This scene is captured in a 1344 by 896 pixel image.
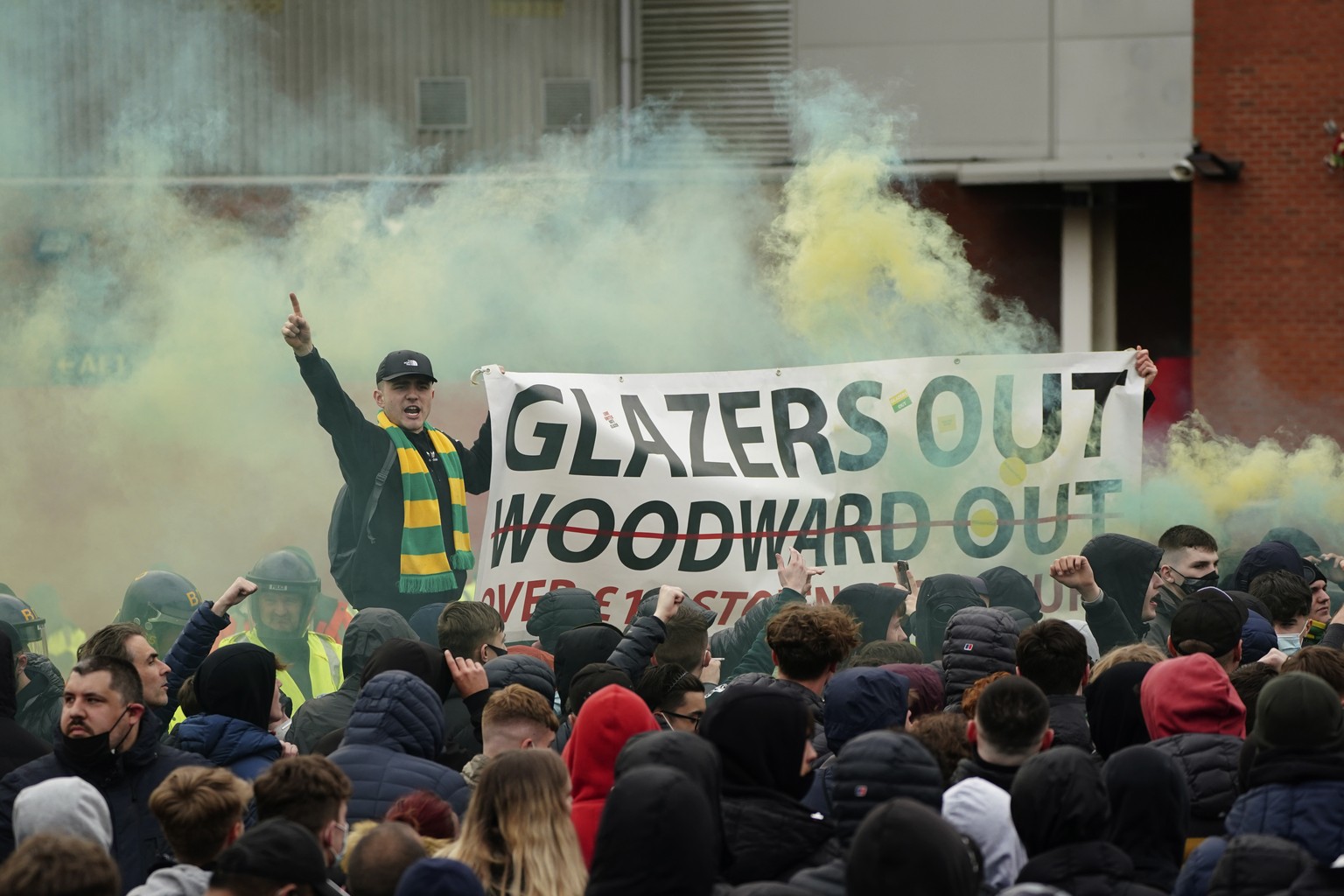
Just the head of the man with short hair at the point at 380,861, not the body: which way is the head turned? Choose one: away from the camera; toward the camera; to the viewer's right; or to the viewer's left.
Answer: away from the camera

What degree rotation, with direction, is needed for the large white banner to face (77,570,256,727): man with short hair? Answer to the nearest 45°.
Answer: approximately 45° to its right

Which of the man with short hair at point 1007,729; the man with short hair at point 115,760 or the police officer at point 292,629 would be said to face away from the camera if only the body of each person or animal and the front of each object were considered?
the man with short hair at point 1007,729

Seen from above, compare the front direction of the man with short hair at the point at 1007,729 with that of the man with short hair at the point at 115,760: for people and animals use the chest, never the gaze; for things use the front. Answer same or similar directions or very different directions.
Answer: very different directions

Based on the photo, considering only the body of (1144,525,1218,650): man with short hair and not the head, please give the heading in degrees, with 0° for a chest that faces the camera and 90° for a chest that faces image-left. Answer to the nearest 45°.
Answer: approximately 315°

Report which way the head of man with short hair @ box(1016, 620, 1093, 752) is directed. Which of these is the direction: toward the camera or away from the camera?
away from the camera

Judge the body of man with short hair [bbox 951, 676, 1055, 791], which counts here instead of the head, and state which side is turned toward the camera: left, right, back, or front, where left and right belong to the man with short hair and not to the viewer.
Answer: back

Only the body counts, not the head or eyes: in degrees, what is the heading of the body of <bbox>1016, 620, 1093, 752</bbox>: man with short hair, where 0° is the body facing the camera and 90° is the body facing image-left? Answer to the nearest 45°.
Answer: approximately 180°

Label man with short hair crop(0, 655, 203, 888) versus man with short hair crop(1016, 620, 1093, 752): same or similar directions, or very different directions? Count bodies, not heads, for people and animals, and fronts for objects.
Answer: very different directions

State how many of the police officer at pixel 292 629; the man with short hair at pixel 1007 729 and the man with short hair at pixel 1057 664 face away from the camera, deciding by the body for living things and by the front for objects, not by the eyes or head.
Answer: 2

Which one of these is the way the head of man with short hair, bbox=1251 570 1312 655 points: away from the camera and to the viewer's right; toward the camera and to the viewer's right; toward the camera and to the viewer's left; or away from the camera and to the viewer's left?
toward the camera and to the viewer's left

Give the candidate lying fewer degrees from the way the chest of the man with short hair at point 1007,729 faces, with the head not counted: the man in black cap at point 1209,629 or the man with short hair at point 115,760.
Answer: the man in black cap

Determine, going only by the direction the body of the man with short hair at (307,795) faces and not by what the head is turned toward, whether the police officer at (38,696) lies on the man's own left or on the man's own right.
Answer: on the man's own left

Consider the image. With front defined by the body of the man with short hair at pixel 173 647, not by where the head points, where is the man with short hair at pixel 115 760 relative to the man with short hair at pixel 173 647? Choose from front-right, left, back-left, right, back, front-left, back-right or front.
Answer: right

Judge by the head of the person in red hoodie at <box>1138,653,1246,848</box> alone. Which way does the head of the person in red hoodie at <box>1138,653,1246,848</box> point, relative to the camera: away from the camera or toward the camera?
away from the camera

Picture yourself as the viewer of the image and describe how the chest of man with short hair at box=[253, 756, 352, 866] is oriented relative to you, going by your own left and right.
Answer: facing away from the viewer and to the right of the viewer
